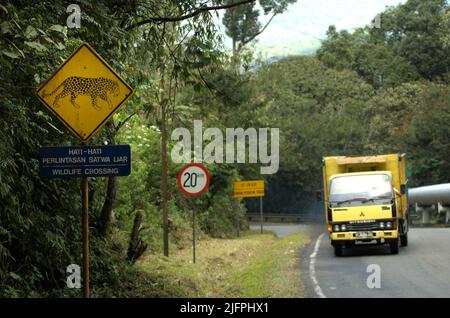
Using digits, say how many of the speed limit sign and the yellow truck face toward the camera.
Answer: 2

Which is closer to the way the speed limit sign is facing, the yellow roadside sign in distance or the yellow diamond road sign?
the yellow diamond road sign

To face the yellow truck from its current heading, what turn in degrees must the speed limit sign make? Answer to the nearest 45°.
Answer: approximately 135° to its left

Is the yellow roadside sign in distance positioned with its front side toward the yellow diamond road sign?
yes

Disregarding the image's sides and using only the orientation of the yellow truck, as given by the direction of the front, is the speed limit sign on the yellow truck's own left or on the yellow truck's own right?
on the yellow truck's own right

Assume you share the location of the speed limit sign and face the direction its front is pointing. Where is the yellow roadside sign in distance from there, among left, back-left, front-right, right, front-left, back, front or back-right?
back

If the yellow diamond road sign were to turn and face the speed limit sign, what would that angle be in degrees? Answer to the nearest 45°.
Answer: approximately 180°

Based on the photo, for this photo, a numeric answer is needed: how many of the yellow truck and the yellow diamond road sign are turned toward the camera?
2

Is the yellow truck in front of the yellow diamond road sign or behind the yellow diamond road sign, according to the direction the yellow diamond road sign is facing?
behind

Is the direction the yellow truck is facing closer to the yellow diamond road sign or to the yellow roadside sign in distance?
the yellow diamond road sign

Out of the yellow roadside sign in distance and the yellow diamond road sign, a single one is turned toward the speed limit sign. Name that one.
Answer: the yellow roadside sign in distance
